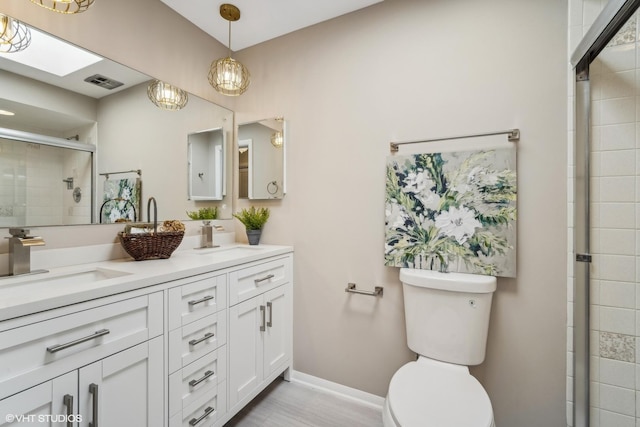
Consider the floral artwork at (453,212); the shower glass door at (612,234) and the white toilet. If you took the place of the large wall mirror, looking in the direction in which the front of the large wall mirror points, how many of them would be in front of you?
3

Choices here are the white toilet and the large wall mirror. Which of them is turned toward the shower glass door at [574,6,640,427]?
the large wall mirror

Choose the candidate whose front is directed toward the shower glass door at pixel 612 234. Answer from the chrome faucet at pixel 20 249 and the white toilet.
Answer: the chrome faucet

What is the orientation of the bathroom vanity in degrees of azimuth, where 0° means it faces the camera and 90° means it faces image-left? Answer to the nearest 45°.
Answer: approximately 315°

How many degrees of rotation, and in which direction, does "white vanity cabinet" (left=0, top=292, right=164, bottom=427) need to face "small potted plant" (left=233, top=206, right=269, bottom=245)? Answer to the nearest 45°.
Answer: approximately 90° to its left

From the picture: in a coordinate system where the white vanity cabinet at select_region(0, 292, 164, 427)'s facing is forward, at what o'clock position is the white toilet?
The white toilet is roughly at 11 o'clock from the white vanity cabinet.

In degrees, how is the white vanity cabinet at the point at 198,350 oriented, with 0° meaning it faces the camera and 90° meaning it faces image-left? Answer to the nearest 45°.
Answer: approximately 315°
